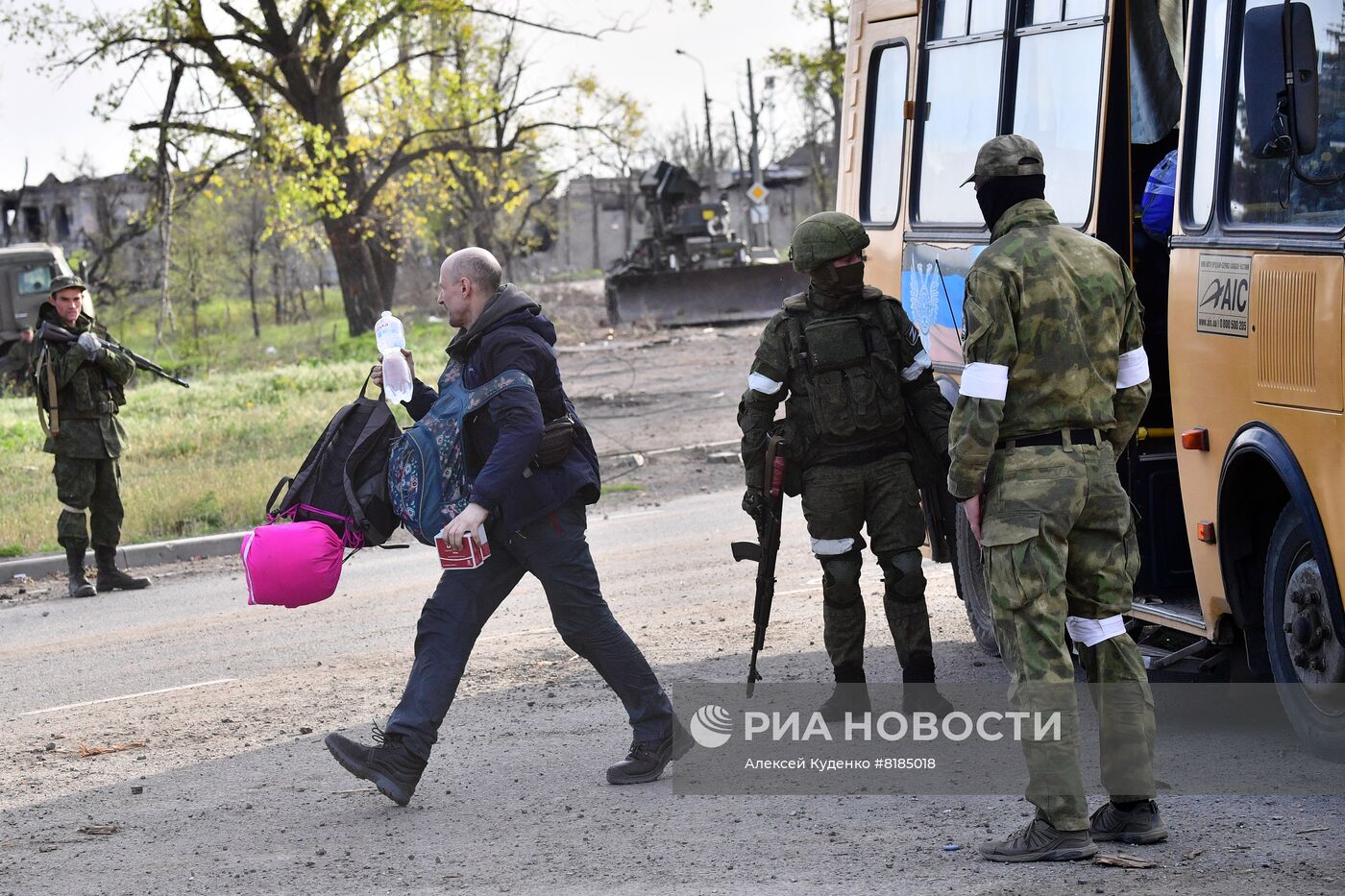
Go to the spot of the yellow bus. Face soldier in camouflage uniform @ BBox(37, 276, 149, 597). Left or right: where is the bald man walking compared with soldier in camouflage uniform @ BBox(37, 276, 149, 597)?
left

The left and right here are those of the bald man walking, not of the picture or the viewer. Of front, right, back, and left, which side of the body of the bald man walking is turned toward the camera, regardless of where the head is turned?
left

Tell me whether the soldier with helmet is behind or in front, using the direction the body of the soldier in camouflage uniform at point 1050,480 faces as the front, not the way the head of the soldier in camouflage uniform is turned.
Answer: in front

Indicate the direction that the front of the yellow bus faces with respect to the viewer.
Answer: facing the viewer and to the right of the viewer

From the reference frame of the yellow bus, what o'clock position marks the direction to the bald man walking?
The bald man walking is roughly at 4 o'clock from the yellow bus.

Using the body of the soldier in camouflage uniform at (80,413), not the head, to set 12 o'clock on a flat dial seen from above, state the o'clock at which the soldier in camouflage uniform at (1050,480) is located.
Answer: the soldier in camouflage uniform at (1050,480) is roughly at 1 o'clock from the soldier in camouflage uniform at (80,413).

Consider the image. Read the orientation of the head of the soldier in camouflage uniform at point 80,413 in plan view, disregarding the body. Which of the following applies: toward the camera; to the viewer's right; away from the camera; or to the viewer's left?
toward the camera

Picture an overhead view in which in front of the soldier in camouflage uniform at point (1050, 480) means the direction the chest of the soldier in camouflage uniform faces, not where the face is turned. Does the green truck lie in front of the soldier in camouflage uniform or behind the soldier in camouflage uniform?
in front

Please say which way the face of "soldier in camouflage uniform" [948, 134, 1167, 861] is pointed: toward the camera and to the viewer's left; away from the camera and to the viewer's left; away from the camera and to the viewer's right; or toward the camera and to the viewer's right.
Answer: away from the camera and to the viewer's left
